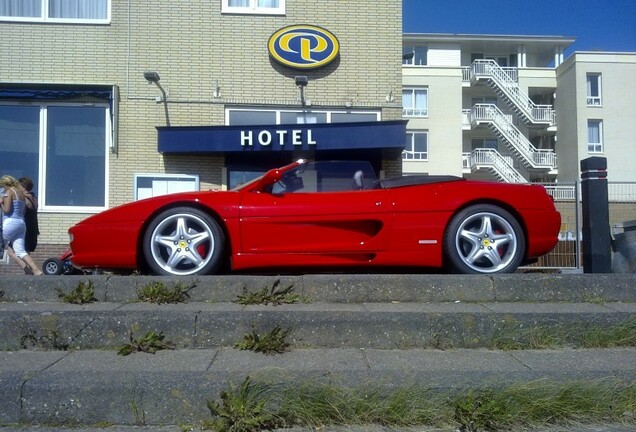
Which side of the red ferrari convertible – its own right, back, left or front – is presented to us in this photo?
left

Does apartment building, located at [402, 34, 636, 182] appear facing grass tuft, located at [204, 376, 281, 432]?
yes

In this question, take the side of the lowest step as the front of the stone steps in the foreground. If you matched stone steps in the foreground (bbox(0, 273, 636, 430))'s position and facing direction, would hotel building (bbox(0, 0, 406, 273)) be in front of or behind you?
behind

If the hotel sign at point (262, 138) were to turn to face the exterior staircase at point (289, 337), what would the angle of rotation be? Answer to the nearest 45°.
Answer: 0° — it already faces it

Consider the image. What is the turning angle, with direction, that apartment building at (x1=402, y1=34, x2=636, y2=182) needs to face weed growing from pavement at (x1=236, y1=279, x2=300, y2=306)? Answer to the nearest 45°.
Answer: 0° — it already faces it

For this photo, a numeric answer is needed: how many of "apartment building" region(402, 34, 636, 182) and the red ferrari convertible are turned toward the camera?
1

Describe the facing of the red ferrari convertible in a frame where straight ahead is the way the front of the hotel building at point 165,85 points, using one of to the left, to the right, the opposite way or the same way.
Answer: to the right
